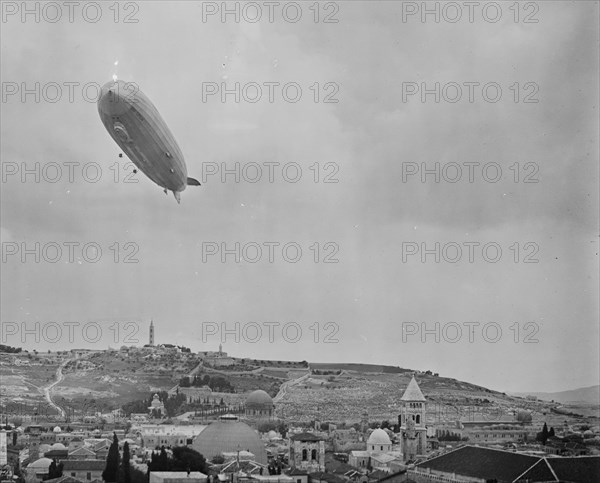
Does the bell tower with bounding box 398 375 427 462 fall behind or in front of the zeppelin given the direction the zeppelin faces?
behind

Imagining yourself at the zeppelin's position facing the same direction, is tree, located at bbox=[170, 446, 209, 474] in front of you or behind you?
behind

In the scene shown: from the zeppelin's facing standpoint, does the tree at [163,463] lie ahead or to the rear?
to the rear
